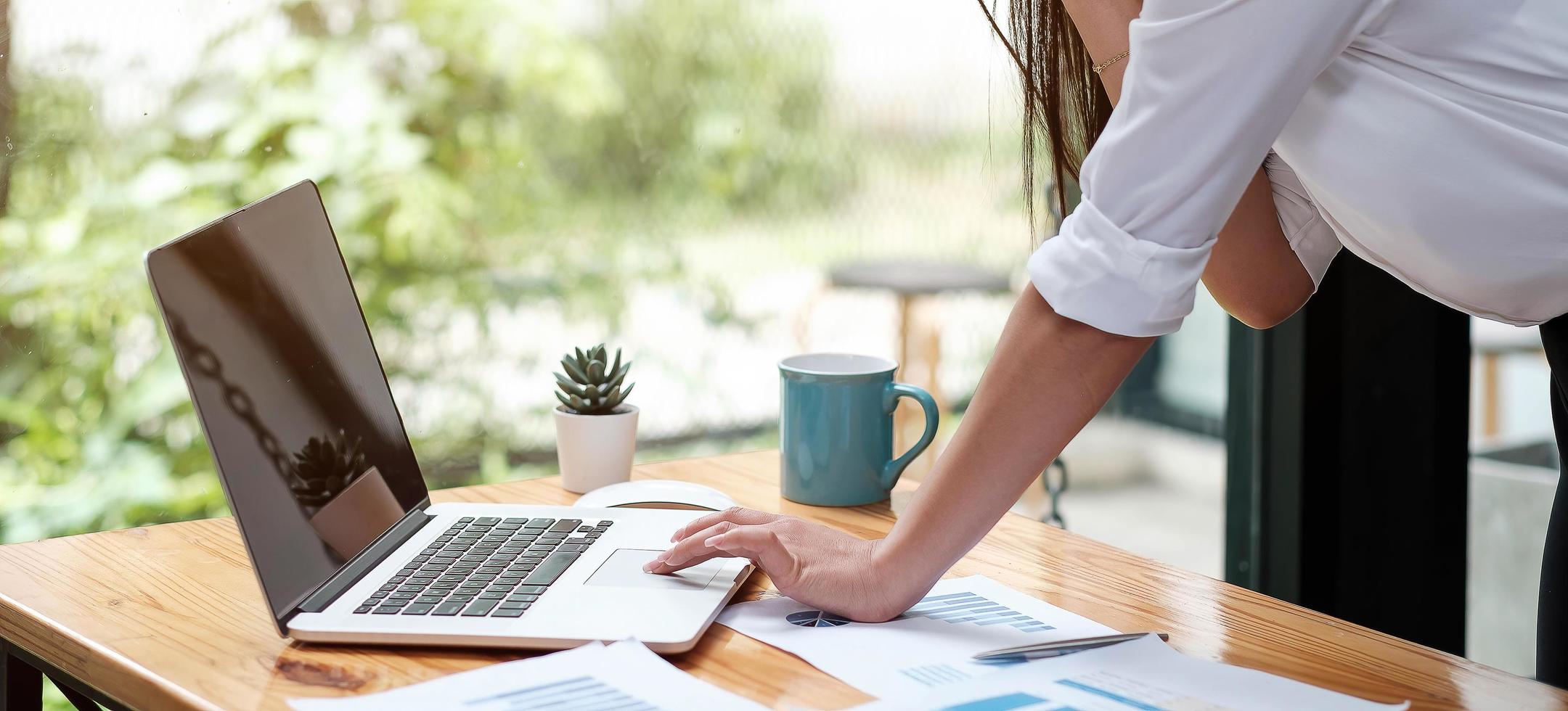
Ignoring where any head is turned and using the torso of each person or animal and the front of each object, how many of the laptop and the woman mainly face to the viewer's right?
1

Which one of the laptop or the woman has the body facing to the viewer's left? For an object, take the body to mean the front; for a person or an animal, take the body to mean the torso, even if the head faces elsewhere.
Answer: the woman

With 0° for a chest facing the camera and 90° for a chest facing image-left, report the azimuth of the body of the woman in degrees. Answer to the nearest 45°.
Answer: approximately 90°

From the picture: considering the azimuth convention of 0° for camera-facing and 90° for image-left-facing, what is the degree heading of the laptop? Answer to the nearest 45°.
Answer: approximately 270°
